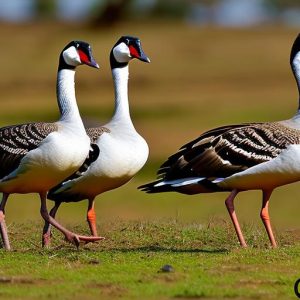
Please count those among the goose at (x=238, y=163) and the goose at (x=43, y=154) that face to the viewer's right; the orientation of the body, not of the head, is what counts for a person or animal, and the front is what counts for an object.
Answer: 2

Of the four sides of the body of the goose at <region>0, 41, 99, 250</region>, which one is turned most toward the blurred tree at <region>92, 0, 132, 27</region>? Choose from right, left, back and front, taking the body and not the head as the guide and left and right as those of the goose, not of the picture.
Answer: left

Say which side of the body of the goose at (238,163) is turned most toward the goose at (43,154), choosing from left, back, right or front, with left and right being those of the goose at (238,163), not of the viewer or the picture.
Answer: back

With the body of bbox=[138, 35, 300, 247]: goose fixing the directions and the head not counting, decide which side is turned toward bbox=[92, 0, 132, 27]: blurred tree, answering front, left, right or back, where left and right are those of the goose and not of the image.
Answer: left

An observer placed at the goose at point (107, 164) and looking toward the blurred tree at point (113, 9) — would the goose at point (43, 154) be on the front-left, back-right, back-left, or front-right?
back-left

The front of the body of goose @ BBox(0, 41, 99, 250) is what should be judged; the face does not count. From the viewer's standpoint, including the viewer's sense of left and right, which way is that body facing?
facing to the right of the viewer

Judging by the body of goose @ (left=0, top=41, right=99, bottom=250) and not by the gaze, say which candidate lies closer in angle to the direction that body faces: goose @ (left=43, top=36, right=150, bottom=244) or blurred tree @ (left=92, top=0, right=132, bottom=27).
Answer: the goose

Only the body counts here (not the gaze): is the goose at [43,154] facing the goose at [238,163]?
yes

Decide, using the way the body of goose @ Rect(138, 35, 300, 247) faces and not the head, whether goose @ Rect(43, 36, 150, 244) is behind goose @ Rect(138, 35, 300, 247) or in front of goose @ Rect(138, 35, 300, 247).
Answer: behind

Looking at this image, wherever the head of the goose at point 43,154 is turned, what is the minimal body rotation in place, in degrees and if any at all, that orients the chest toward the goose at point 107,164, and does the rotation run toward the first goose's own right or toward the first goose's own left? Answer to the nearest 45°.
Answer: approximately 45° to the first goose's own left

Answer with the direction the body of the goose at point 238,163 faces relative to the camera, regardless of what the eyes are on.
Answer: to the viewer's right
